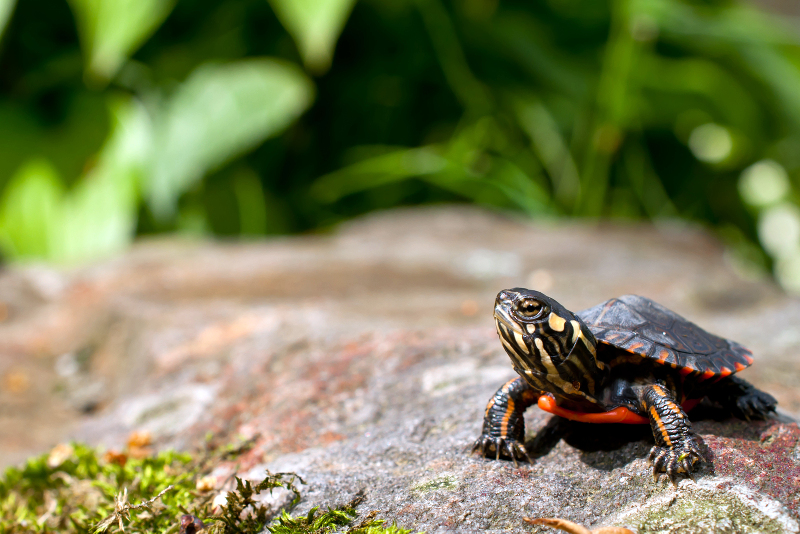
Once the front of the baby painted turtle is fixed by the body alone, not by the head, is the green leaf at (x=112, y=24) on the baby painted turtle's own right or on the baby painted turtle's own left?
on the baby painted turtle's own right

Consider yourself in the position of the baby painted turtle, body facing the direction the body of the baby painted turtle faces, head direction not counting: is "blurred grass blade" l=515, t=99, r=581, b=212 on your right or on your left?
on your right

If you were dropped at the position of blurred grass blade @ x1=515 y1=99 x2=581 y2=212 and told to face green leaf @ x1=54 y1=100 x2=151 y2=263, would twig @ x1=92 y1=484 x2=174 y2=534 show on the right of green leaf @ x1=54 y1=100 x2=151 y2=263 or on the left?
left

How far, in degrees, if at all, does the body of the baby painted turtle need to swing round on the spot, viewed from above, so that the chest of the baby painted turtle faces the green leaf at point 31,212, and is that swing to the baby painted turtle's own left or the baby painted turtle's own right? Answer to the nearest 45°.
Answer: approximately 90° to the baby painted turtle's own right

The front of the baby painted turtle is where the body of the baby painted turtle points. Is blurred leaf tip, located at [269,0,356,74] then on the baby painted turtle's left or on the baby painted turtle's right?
on the baby painted turtle's right

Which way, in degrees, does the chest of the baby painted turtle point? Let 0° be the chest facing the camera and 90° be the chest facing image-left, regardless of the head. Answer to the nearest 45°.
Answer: approximately 45°
